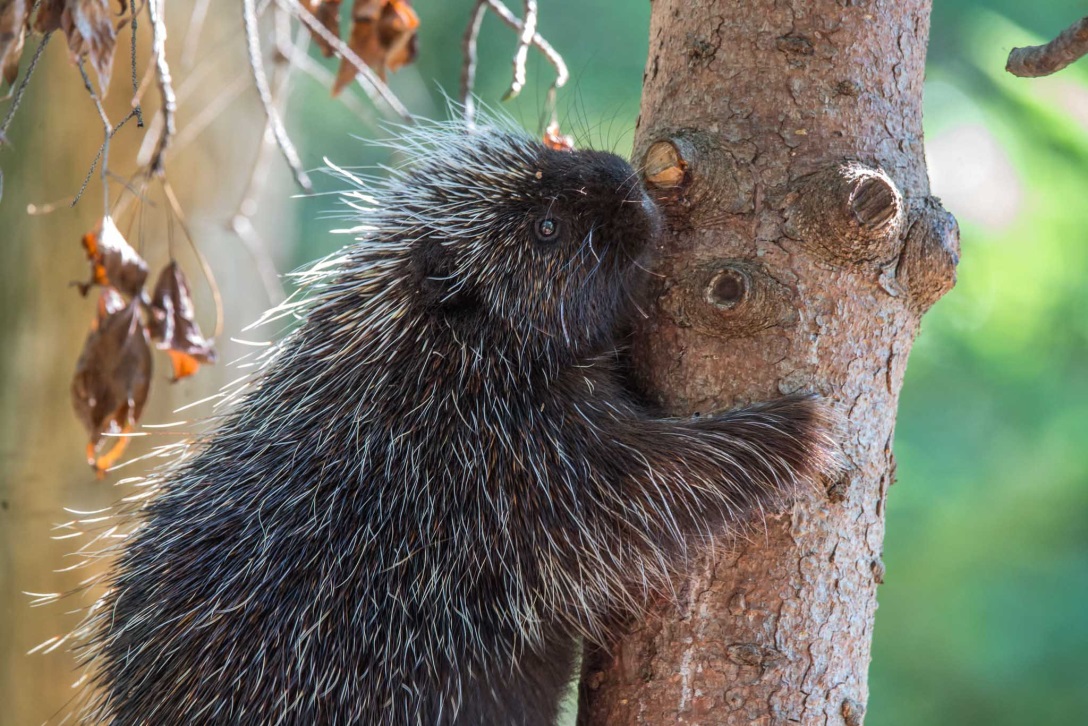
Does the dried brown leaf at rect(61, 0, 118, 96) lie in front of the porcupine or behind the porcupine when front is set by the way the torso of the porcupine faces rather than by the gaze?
behind

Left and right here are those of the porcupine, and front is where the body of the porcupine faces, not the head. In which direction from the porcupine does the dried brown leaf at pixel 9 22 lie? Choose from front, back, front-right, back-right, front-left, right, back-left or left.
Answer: back-right

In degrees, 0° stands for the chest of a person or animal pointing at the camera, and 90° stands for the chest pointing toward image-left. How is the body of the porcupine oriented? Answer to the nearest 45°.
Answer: approximately 270°

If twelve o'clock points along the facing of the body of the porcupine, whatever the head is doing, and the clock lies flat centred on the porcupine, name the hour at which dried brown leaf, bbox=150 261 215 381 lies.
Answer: The dried brown leaf is roughly at 7 o'clock from the porcupine.
